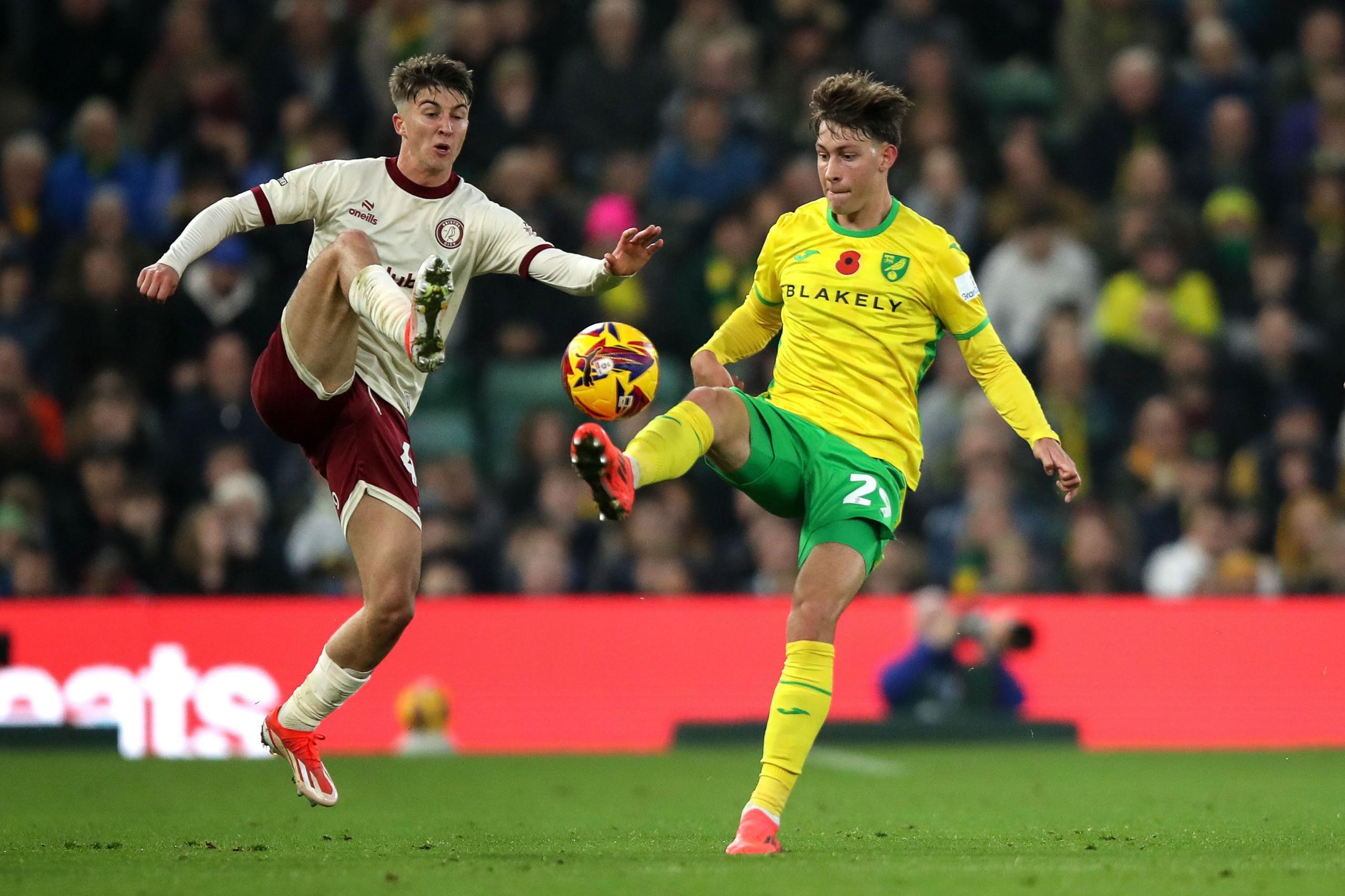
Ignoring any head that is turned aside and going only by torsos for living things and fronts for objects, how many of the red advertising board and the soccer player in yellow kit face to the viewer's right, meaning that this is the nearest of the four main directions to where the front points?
0

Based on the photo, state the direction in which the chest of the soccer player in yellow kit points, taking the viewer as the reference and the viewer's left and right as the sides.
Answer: facing the viewer and to the left of the viewer

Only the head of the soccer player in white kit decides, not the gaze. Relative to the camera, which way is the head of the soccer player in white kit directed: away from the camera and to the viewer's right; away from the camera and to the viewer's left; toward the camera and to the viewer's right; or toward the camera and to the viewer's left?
toward the camera and to the viewer's right

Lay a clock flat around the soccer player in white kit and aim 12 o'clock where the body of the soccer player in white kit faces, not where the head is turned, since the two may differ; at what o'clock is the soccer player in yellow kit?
The soccer player in yellow kit is roughly at 11 o'clock from the soccer player in white kit.

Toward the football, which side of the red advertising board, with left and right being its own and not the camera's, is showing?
front

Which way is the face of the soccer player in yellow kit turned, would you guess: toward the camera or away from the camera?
toward the camera

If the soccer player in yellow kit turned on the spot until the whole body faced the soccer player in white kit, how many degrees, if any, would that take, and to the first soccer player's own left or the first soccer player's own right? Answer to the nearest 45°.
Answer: approximately 45° to the first soccer player's own right

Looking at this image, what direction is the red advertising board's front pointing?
toward the camera

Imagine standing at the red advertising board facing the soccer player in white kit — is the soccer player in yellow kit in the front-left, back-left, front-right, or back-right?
front-left

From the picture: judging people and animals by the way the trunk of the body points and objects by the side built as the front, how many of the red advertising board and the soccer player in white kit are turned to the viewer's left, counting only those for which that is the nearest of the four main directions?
0

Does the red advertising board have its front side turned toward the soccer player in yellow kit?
yes
